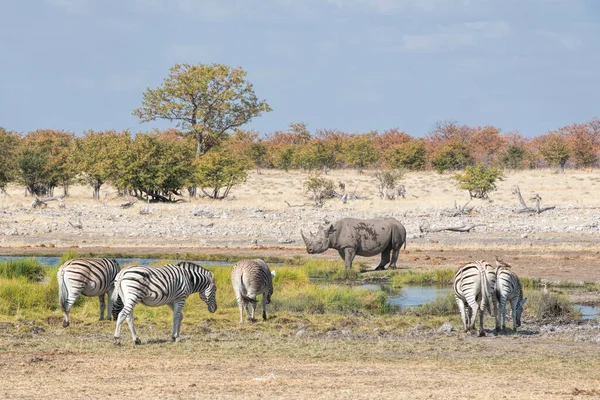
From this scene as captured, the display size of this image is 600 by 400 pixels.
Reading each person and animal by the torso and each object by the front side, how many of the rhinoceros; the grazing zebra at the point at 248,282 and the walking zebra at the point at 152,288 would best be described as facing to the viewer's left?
1

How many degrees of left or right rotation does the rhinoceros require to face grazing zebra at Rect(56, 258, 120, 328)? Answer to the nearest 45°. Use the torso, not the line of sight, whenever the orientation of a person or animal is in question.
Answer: approximately 45° to its left

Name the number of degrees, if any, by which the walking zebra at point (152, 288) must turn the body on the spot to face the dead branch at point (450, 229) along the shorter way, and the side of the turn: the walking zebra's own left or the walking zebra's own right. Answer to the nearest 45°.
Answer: approximately 45° to the walking zebra's own left

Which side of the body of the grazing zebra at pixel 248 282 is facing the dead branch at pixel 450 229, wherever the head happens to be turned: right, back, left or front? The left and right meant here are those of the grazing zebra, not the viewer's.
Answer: front

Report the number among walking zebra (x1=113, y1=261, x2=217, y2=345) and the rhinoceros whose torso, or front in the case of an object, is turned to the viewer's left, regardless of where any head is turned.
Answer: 1

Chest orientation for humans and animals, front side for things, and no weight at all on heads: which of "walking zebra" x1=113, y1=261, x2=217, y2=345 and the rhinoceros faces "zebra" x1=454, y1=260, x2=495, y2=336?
the walking zebra

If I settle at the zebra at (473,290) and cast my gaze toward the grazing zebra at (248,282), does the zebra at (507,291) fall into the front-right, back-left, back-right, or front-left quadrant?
back-right

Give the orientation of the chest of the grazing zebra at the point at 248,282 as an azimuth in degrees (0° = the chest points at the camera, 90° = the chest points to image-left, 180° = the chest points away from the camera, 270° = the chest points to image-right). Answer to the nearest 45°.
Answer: approximately 225°

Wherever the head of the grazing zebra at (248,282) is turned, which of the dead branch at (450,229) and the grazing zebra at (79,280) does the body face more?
the dead branch

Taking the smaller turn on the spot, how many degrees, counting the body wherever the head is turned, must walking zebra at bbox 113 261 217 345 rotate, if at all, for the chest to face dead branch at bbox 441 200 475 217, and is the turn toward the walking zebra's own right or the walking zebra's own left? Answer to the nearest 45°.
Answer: approximately 45° to the walking zebra's own left

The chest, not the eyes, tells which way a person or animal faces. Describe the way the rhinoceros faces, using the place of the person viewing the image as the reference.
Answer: facing to the left of the viewer

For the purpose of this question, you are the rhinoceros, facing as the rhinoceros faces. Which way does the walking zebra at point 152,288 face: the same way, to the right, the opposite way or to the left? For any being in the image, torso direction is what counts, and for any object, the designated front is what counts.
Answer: the opposite way

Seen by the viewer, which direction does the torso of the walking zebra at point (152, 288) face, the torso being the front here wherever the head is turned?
to the viewer's right

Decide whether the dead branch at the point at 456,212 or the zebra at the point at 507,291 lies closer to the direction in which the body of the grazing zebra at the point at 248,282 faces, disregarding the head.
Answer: the dead branch
